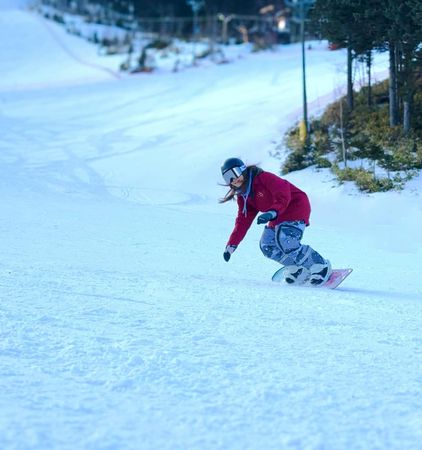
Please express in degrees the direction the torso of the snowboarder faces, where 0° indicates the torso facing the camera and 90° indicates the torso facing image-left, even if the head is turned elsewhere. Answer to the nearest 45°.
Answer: approximately 45°
